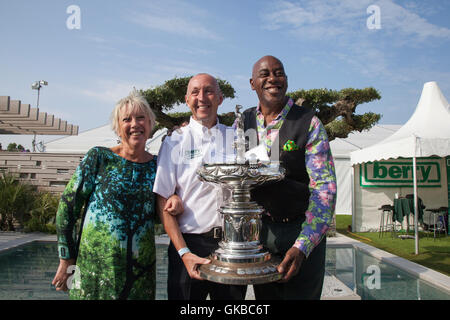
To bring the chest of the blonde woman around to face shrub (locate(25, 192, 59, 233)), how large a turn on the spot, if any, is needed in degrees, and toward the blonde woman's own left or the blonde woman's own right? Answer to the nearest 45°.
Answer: approximately 180°

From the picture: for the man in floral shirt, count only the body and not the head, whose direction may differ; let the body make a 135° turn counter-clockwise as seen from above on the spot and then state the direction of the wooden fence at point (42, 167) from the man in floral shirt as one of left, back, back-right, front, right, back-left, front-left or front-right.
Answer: back-left

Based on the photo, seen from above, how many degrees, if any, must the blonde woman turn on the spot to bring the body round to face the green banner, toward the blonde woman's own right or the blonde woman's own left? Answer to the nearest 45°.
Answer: approximately 135° to the blonde woman's own left

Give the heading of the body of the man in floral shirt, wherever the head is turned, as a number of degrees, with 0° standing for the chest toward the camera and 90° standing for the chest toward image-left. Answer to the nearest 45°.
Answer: approximately 45°

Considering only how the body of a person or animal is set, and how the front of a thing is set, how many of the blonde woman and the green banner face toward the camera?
2

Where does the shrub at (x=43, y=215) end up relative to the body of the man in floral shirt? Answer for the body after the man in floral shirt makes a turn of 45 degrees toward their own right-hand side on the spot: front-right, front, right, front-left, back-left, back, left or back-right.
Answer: front-right
